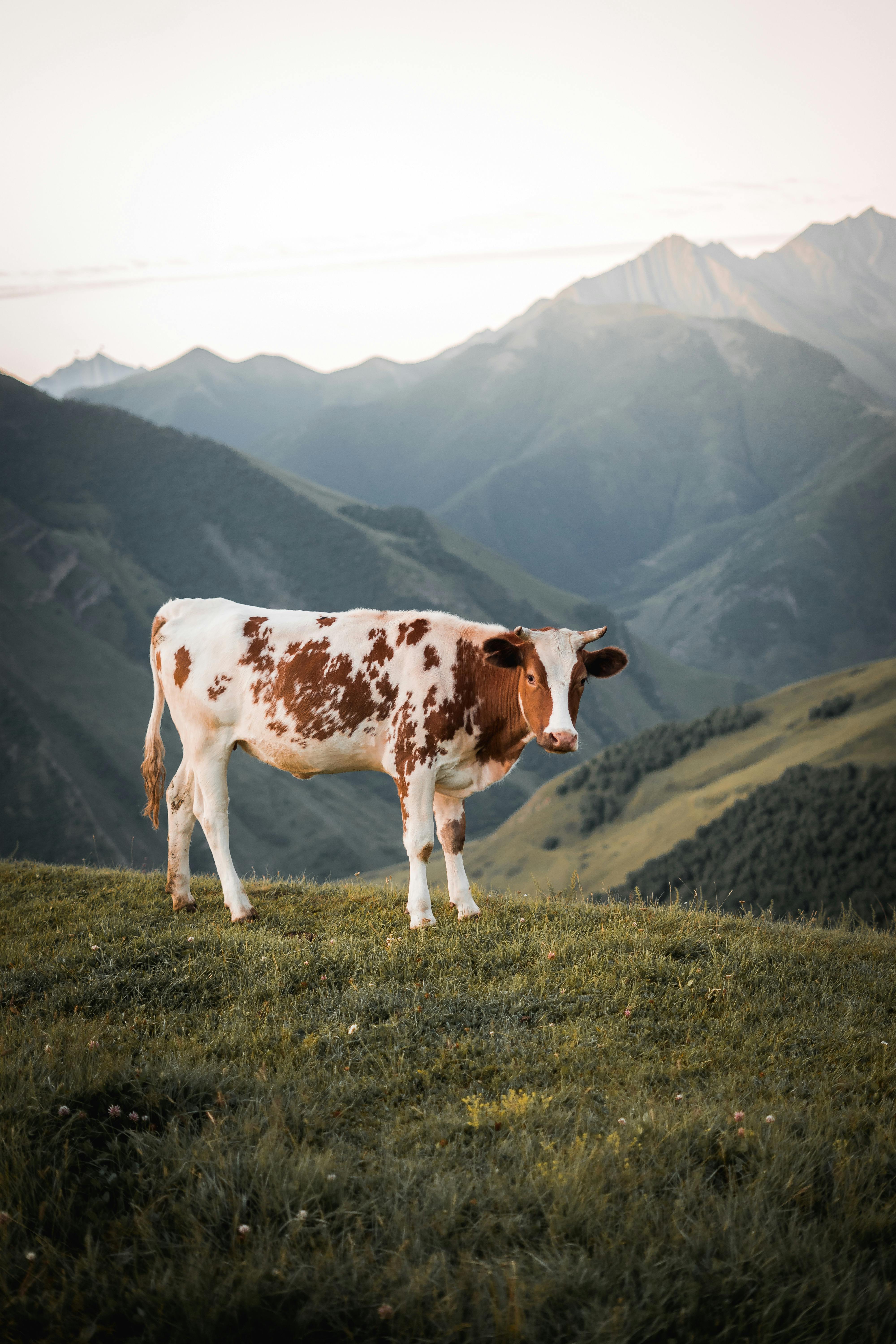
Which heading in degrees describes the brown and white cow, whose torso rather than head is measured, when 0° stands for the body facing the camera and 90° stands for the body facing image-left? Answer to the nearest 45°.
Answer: approximately 270°
